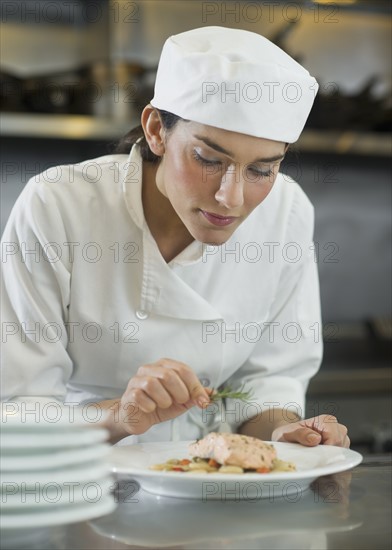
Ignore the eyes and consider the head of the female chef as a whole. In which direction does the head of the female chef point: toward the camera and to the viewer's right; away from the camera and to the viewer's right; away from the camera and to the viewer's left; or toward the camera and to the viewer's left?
toward the camera and to the viewer's right

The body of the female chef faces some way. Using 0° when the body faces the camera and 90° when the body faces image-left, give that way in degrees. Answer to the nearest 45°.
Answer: approximately 315°

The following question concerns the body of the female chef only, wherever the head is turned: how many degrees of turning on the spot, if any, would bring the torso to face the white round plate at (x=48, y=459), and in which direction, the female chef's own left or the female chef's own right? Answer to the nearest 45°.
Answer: approximately 45° to the female chef's own right

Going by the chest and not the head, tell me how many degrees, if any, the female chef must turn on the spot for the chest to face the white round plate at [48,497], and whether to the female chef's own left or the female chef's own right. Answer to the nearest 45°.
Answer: approximately 45° to the female chef's own right

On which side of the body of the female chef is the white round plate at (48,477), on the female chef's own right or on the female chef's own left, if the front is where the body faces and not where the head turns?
on the female chef's own right
